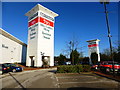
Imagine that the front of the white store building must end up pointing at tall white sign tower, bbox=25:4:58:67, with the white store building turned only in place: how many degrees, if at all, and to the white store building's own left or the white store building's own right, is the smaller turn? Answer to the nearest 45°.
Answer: approximately 45° to the white store building's own left

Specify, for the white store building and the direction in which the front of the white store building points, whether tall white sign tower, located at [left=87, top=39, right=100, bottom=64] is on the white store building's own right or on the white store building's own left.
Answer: on the white store building's own left

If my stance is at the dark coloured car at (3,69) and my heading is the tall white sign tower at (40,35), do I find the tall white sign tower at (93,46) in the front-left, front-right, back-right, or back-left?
front-right

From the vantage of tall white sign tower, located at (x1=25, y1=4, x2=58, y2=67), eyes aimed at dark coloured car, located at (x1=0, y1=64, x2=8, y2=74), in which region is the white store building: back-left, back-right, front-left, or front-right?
front-right

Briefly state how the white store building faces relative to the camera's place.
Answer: facing the viewer and to the right of the viewer

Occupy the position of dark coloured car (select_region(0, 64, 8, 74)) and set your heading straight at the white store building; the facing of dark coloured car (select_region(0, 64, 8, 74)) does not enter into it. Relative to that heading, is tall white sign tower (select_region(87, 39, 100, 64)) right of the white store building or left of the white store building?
right

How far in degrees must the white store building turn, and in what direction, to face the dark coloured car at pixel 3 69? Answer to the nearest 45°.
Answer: approximately 45° to its right
